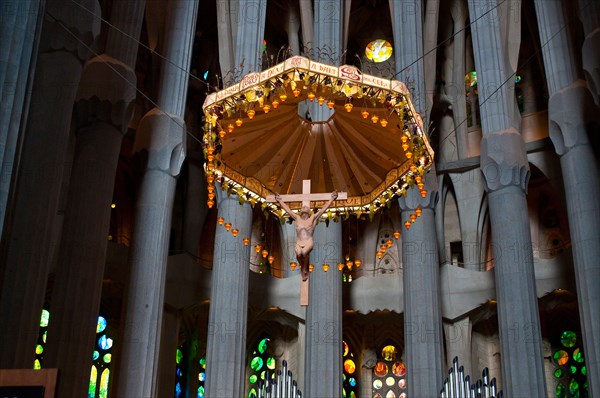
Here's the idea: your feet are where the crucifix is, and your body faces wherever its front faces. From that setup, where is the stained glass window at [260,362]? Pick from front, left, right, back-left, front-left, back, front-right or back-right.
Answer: back

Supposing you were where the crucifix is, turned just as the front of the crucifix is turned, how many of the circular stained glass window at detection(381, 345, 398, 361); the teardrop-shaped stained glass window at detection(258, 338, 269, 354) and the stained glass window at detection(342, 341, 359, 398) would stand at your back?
3

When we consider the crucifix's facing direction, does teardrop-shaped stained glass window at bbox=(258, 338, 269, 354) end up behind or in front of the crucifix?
behind

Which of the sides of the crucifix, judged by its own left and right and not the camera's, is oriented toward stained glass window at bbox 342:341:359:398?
back

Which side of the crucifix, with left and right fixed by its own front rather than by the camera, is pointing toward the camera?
front

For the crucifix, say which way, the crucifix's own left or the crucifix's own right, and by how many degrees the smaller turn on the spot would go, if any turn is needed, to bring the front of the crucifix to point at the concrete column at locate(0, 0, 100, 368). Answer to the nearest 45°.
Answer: approximately 90° to the crucifix's own right

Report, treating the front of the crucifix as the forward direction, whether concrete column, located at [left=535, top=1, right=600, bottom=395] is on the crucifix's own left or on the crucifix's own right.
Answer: on the crucifix's own left

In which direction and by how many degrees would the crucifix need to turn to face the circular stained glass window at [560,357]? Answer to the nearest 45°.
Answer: approximately 135° to its left

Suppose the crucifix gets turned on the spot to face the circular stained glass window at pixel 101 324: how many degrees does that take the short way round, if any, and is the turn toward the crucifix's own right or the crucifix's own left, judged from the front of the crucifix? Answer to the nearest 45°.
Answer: approximately 135° to the crucifix's own right

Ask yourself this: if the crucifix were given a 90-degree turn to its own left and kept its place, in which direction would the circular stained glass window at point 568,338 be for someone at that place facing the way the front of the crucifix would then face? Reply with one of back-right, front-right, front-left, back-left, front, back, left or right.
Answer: front-left

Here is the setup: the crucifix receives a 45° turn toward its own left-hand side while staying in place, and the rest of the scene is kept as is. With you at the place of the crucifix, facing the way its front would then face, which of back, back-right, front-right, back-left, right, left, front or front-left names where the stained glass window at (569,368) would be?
left

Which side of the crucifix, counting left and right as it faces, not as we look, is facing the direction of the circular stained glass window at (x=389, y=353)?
back
